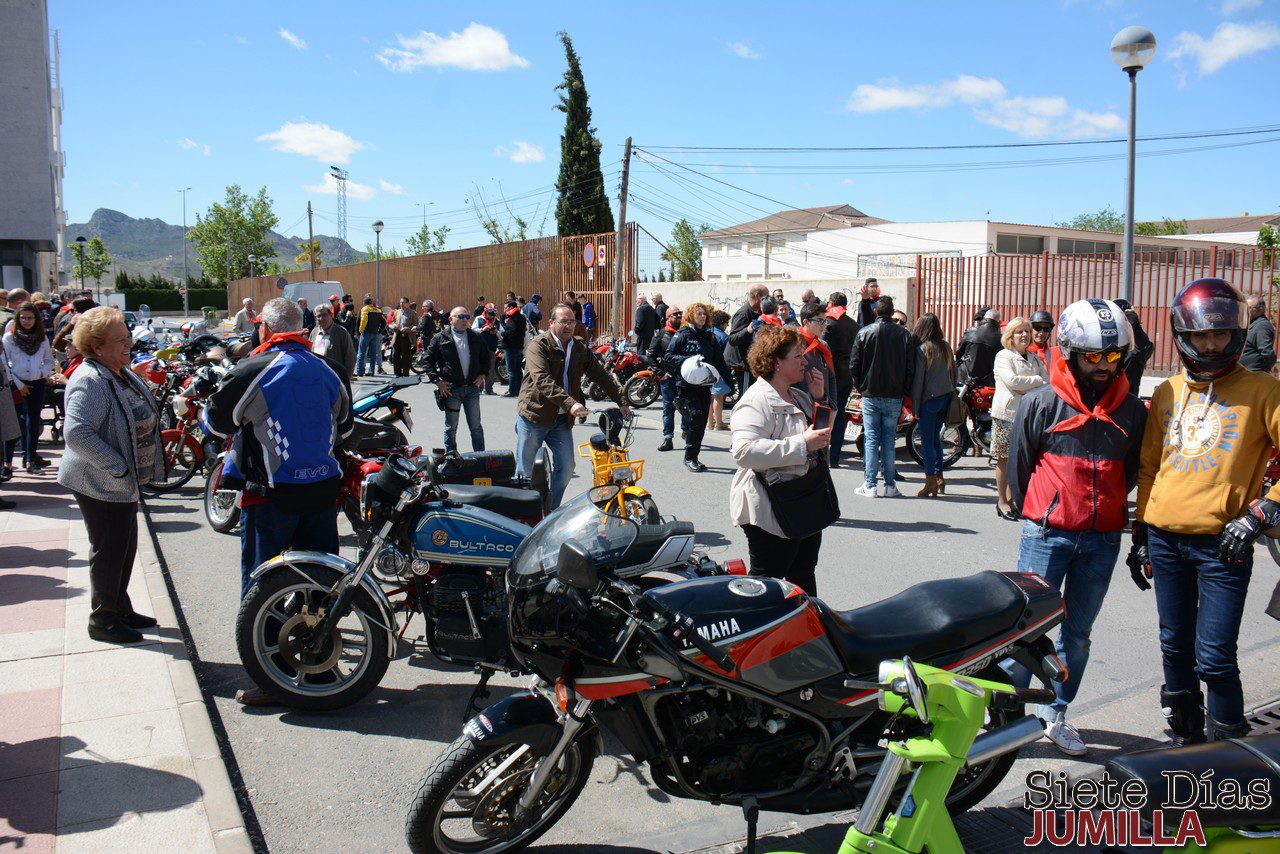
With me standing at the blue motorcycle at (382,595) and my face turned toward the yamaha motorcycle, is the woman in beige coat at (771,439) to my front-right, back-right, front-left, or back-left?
front-left

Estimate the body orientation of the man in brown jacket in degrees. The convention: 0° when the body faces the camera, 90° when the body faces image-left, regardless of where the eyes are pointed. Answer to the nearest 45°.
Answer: approximately 315°

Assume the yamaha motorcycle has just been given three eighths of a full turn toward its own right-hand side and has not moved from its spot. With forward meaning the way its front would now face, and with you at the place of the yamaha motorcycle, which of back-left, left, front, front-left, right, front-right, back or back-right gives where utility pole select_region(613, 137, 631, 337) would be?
front-left

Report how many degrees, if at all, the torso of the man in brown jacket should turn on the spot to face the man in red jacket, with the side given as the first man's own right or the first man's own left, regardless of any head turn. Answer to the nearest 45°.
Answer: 0° — they already face them

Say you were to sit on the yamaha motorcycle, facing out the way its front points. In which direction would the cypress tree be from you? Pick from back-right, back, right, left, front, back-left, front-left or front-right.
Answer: right

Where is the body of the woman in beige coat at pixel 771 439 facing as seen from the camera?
to the viewer's right

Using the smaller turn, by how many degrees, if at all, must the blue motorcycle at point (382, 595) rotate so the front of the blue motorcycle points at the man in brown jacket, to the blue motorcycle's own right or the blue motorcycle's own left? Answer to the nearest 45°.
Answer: approximately 90° to the blue motorcycle's own right

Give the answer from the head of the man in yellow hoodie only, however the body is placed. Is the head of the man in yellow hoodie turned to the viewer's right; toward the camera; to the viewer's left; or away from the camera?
toward the camera

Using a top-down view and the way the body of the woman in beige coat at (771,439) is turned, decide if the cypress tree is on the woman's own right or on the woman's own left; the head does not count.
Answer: on the woman's own left

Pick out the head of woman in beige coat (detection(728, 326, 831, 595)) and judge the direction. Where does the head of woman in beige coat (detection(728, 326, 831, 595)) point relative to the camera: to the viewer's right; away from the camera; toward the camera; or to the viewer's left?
to the viewer's right

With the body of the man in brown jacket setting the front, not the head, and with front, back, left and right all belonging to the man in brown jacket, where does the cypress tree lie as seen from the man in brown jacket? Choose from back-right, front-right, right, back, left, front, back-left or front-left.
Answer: back-left

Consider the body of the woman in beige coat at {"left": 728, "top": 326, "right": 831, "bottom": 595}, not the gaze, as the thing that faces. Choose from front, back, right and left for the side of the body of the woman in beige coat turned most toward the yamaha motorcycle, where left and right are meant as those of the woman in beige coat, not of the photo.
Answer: right

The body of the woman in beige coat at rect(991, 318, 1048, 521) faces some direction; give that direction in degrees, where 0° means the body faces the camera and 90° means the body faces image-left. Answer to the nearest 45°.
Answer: approximately 315°

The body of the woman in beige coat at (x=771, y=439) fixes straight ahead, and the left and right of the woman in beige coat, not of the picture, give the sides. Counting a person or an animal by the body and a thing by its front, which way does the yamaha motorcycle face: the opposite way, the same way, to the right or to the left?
the opposite way

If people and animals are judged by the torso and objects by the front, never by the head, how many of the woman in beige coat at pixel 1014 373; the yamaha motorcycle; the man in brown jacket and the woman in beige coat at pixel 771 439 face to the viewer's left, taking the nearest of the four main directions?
1

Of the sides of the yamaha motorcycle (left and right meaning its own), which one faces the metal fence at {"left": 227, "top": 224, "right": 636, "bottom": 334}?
right

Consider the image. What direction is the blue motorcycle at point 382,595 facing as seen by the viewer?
to the viewer's left
